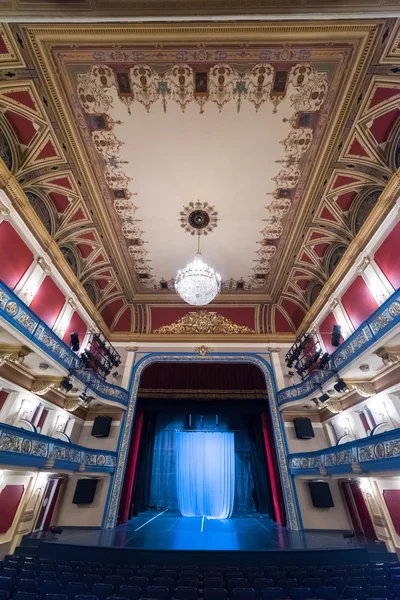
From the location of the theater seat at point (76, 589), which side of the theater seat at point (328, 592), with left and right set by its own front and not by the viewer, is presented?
left

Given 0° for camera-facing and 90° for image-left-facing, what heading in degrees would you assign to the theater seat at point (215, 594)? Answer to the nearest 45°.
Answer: approximately 180°

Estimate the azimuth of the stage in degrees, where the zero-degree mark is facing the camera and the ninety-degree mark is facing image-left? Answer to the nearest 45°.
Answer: approximately 0°

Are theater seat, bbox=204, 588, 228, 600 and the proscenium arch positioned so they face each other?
yes

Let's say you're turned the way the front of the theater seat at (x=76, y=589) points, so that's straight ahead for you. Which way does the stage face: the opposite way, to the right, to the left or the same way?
the opposite way

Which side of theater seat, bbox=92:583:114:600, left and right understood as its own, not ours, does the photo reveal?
back

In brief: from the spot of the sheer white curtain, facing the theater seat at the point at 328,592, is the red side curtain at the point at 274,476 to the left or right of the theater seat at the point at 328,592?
left

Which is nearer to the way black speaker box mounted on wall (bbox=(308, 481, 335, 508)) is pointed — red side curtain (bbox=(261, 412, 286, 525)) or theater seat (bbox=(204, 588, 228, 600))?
the theater seat

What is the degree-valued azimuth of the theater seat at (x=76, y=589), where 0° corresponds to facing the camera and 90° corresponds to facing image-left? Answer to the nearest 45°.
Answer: approximately 180°
